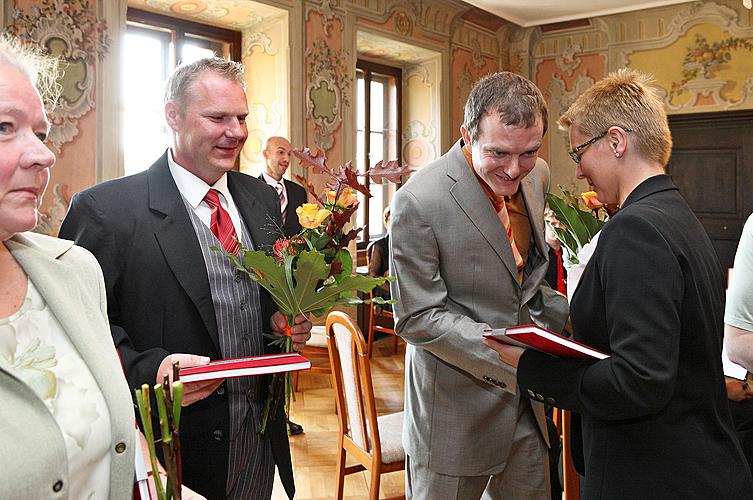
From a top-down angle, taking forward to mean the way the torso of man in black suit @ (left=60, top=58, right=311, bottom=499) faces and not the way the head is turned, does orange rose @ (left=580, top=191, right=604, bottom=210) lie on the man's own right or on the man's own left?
on the man's own left

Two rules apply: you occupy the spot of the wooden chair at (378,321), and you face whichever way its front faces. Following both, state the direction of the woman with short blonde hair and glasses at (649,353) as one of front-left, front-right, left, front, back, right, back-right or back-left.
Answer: right

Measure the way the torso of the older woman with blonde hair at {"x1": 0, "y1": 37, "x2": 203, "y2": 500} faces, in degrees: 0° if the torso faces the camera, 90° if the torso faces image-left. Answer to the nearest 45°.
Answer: approximately 315°

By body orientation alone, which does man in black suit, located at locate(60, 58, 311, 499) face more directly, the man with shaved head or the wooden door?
the wooden door

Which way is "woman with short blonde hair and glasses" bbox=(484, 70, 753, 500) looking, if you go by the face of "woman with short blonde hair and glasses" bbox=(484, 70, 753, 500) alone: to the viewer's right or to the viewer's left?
to the viewer's left

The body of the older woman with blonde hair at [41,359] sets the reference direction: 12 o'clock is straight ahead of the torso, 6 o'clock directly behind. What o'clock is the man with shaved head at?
The man with shaved head is roughly at 8 o'clock from the older woman with blonde hair.

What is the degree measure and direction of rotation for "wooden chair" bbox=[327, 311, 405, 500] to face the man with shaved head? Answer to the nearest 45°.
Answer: approximately 45° to its left

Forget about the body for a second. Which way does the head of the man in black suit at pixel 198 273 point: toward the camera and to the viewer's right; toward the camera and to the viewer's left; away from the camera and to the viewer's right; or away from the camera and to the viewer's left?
toward the camera and to the viewer's right

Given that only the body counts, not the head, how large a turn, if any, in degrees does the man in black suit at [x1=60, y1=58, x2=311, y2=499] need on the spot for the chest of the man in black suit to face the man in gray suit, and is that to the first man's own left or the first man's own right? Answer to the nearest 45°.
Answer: approximately 45° to the first man's own left

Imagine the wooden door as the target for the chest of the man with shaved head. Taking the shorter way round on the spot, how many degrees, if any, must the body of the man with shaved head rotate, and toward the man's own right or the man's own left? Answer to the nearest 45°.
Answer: approximately 45° to the man's own left

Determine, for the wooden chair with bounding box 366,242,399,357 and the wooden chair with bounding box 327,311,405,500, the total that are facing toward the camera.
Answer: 0
